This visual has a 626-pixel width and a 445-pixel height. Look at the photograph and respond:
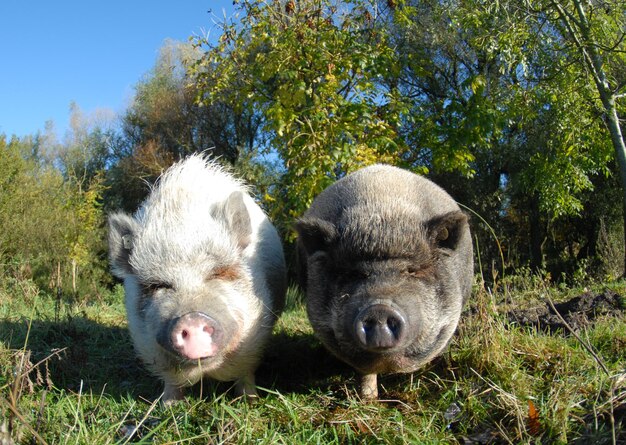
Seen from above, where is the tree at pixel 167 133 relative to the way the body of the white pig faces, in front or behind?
behind

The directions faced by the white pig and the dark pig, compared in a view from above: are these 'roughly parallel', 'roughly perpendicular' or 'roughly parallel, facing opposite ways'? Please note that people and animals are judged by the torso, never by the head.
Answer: roughly parallel

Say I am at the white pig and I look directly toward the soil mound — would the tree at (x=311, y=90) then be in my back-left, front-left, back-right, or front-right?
front-left

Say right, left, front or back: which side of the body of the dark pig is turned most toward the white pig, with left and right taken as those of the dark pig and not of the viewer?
right

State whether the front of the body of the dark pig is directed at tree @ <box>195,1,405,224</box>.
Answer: no

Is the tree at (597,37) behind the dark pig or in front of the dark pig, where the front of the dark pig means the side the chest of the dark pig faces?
behind

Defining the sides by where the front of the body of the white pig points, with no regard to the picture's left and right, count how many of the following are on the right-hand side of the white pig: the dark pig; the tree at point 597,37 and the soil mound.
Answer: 0

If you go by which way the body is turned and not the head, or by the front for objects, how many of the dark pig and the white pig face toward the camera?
2

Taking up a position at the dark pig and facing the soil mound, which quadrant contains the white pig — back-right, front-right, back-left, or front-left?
back-left

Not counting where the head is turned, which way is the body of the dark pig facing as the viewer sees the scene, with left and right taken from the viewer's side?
facing the viewer

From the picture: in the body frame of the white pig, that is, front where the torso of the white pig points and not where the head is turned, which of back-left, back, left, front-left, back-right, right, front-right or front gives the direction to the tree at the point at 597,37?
back-left

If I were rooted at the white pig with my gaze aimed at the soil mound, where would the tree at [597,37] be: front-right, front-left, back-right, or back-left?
front-left

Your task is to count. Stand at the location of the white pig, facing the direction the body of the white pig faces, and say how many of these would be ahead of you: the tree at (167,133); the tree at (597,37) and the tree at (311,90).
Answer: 0
